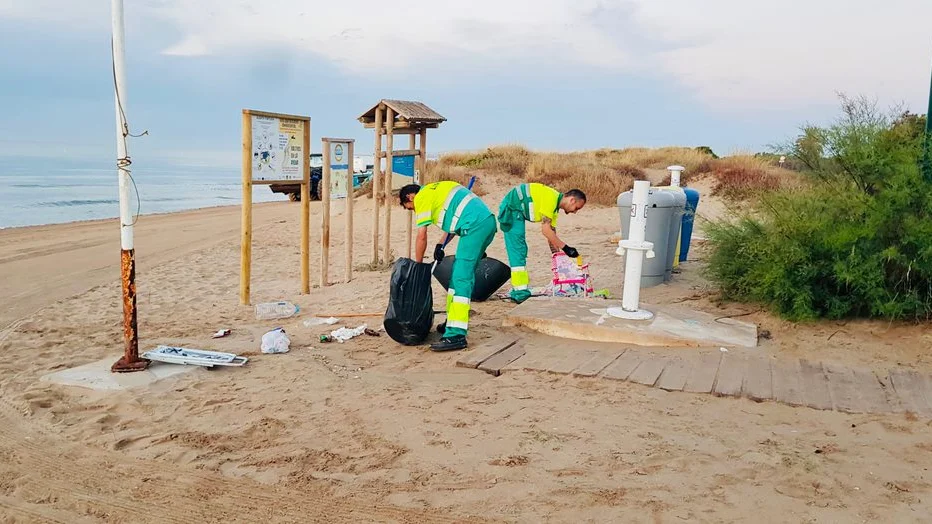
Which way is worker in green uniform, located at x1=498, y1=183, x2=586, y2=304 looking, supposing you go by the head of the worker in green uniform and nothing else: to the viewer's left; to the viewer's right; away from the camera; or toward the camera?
to the viewer's right

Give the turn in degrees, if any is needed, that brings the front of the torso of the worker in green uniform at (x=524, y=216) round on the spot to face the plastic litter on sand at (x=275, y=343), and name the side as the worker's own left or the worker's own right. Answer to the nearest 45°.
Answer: approximately 135° to the worker's own right

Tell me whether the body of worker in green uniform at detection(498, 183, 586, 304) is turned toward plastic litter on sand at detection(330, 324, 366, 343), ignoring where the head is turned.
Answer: no

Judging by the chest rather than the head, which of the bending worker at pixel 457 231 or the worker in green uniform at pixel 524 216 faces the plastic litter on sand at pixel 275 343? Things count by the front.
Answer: the bending worker

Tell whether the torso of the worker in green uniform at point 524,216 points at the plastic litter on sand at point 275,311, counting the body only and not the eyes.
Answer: no

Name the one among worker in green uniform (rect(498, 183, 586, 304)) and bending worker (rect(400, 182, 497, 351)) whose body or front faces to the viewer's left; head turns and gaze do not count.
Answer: the bending worker

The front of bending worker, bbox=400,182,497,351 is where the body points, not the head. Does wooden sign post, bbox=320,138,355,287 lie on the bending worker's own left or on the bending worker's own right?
on the bending worker's own right

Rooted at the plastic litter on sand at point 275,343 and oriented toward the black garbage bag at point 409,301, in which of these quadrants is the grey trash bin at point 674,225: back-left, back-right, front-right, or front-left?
front-left

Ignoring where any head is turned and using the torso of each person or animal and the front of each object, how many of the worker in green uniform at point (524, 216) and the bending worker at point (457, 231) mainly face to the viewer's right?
1

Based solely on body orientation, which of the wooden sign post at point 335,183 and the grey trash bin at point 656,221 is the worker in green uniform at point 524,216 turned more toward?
the grey trash bin

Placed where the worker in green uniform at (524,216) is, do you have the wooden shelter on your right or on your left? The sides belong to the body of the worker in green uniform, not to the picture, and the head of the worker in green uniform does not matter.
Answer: on your left

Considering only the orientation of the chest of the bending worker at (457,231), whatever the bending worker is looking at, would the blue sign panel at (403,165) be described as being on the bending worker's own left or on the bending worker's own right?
on the bending worker's own right

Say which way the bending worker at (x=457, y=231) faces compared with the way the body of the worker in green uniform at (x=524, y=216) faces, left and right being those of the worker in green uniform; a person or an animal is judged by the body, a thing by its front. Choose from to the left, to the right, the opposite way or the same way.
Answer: the opposite way

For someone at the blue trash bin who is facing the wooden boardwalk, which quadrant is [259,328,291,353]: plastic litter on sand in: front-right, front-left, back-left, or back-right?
front-right

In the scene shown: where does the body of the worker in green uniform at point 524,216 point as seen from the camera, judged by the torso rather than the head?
to the viewer's right

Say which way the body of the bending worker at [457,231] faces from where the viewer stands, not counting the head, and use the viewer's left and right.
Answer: facing to the left of the viewer

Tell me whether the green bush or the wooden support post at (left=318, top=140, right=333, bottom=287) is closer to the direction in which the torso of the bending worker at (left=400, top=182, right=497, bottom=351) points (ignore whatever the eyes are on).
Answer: the wooden support post

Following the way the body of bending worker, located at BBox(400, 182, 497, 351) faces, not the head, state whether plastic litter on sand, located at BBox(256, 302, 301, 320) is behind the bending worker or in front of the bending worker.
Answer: in front

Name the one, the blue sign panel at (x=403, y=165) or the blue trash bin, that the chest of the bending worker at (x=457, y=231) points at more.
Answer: the blue sign panel
